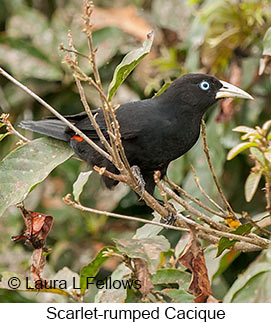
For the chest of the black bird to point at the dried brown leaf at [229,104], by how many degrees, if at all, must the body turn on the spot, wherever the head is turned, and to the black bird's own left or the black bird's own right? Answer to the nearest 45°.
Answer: approximately 45° to the black bird's own left

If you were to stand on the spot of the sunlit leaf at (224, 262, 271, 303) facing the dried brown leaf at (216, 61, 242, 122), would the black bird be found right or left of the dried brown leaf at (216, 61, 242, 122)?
left

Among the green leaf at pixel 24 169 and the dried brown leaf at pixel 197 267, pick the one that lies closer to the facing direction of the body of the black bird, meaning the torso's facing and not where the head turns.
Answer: the dried brown leaf

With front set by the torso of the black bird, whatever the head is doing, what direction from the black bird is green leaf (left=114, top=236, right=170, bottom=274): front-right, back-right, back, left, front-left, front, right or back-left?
right

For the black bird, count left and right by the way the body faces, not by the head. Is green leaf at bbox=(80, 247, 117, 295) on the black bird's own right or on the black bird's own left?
on the black bird's own right

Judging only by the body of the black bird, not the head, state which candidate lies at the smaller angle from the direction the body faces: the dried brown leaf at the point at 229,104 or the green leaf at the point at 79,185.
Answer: the dried brown leaf

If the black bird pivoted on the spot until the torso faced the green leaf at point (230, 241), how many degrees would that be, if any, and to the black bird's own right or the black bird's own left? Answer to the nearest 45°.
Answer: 0° — it already faces it

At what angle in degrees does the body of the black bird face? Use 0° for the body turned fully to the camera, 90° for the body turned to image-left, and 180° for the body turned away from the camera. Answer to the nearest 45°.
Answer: approximately 270°

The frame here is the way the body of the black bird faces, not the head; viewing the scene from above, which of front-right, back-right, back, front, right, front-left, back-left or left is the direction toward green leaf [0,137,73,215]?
back-right

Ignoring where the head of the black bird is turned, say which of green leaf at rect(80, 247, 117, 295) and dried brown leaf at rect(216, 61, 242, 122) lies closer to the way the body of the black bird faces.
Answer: the dried brown leaf
